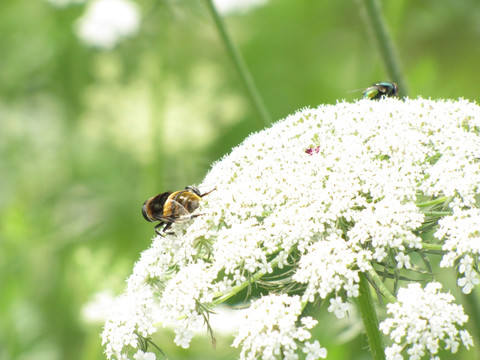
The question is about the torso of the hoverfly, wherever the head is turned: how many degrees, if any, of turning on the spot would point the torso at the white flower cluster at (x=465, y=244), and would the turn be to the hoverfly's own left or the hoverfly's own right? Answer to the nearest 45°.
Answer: approximately 135° to the hoverfly's own left

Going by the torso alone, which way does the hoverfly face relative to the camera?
to the viewer's left

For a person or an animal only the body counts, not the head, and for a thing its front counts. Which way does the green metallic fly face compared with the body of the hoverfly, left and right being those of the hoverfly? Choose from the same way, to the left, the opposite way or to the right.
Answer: the opposite way

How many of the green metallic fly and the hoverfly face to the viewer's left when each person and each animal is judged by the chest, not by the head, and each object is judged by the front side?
1

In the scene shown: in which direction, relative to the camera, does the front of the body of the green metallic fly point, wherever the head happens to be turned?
to the viewer's right

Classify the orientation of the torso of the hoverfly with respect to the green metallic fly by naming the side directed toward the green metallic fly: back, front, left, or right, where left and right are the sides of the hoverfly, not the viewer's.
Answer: back

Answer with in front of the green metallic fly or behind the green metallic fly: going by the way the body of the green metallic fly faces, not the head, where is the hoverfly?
behind
